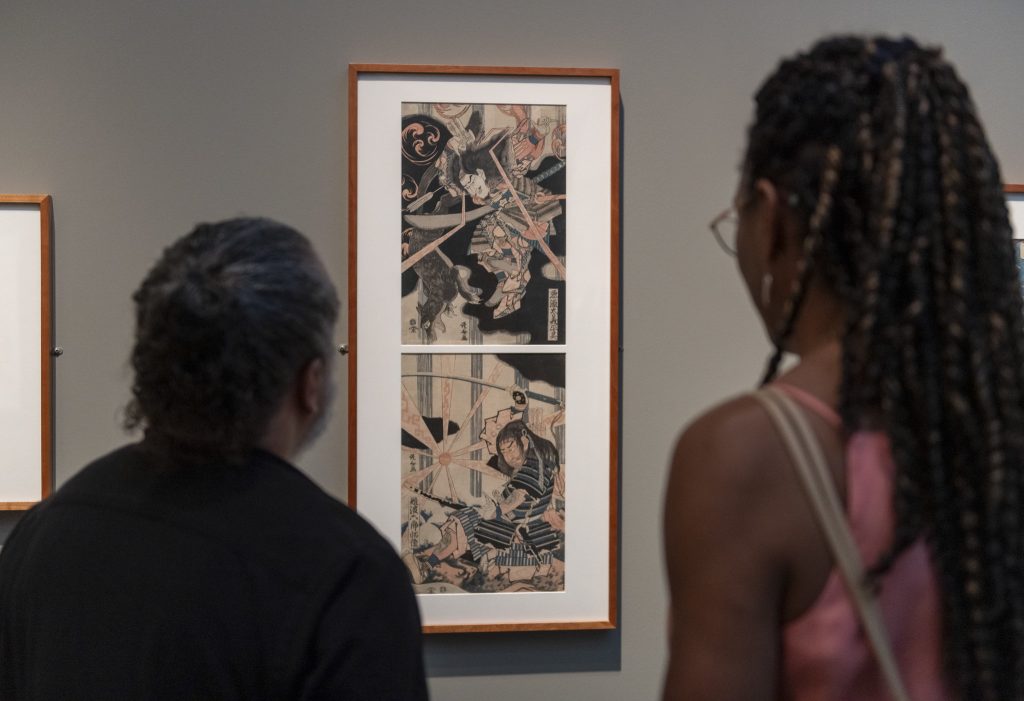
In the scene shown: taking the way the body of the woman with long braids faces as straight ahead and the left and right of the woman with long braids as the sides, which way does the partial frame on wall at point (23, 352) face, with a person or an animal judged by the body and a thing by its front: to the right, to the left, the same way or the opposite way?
the opposite way

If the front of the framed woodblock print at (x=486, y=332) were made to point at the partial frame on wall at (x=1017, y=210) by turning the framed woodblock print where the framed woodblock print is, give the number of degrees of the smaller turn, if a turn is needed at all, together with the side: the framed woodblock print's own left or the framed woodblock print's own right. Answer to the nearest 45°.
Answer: approximately 90° to the framed woodblock print's own left

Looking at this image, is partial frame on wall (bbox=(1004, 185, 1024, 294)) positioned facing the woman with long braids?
yes

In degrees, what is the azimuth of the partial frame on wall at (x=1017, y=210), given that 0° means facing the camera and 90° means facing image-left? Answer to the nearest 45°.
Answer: approximately 0°

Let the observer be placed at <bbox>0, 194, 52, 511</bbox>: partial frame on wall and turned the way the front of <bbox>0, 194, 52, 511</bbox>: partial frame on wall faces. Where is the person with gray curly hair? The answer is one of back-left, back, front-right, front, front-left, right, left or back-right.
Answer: front

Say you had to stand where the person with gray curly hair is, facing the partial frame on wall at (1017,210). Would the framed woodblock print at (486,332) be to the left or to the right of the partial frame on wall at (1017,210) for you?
left

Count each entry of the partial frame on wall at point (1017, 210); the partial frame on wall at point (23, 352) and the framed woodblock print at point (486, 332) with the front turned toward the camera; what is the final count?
3

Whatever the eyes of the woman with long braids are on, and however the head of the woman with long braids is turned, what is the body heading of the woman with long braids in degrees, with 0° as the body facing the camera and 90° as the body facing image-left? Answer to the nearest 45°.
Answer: approximately 135°

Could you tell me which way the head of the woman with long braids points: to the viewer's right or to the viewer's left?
to the viewer's left

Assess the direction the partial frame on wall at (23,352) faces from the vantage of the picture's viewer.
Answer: facing the viewer

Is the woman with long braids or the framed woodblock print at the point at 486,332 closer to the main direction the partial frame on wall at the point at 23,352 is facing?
the woman with long braids

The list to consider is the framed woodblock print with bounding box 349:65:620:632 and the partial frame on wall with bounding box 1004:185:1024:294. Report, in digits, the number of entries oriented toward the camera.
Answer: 2

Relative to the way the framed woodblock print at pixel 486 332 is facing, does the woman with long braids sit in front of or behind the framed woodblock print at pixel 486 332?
in front
